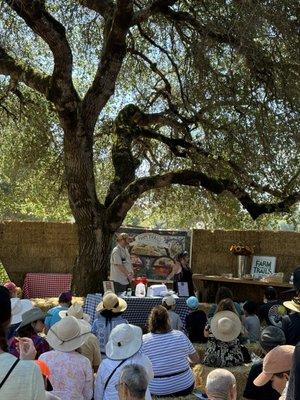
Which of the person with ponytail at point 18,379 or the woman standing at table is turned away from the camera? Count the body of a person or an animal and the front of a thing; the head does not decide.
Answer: the person with ponytail

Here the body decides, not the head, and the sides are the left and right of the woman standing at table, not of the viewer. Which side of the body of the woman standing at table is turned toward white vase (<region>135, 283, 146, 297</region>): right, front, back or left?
right

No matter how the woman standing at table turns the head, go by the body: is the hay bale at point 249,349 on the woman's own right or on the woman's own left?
on the woman's own left

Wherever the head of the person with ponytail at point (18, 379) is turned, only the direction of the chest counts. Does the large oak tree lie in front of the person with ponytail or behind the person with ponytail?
in front

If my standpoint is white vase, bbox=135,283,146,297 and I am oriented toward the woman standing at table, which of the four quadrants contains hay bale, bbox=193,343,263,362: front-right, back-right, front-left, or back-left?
back-right

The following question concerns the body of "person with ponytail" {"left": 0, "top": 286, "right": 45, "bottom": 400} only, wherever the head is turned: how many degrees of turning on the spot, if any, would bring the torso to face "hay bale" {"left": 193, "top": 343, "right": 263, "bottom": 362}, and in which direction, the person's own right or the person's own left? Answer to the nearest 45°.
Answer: approximately 45° to the person's own right

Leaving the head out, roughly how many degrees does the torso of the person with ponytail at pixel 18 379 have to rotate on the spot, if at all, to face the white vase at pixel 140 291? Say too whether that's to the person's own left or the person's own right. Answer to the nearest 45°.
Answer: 0° — they already face it

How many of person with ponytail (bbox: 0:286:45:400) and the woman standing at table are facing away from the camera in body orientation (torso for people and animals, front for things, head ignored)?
1

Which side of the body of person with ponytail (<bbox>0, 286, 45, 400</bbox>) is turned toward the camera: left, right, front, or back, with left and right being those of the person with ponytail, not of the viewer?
back

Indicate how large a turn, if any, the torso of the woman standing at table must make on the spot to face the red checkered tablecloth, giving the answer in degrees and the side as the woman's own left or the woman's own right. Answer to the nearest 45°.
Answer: approximately 90° to the woman's own right

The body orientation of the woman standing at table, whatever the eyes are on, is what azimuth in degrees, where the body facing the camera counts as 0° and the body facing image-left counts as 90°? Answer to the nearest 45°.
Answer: approximately 45°

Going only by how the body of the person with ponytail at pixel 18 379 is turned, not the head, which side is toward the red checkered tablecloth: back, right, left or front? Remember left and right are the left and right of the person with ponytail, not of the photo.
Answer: front
